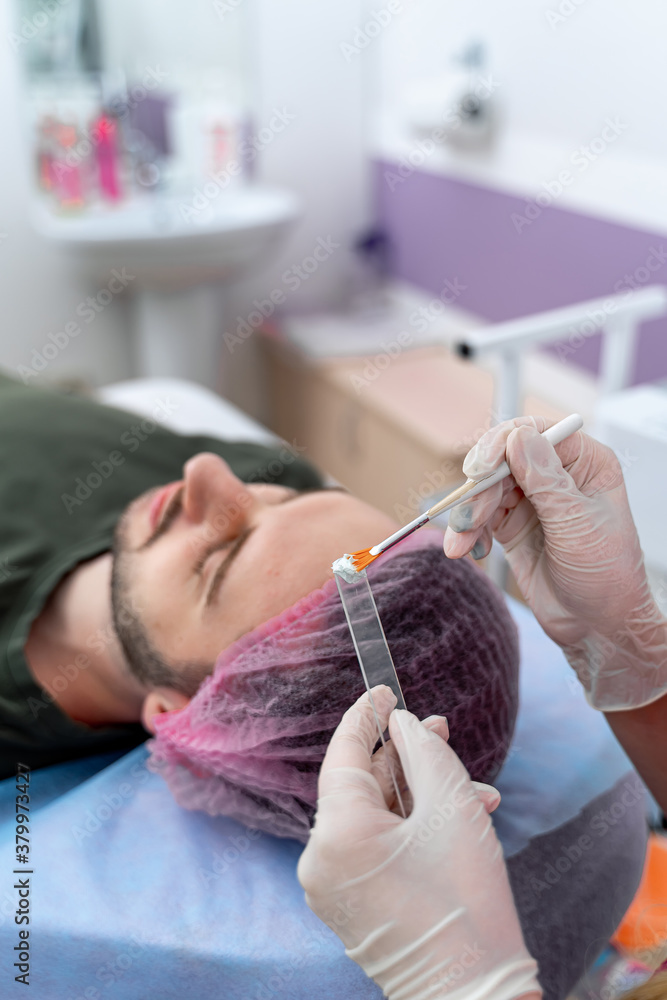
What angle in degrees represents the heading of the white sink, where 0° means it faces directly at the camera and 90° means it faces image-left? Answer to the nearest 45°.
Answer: approximately 0°

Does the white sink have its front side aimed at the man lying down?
yes
